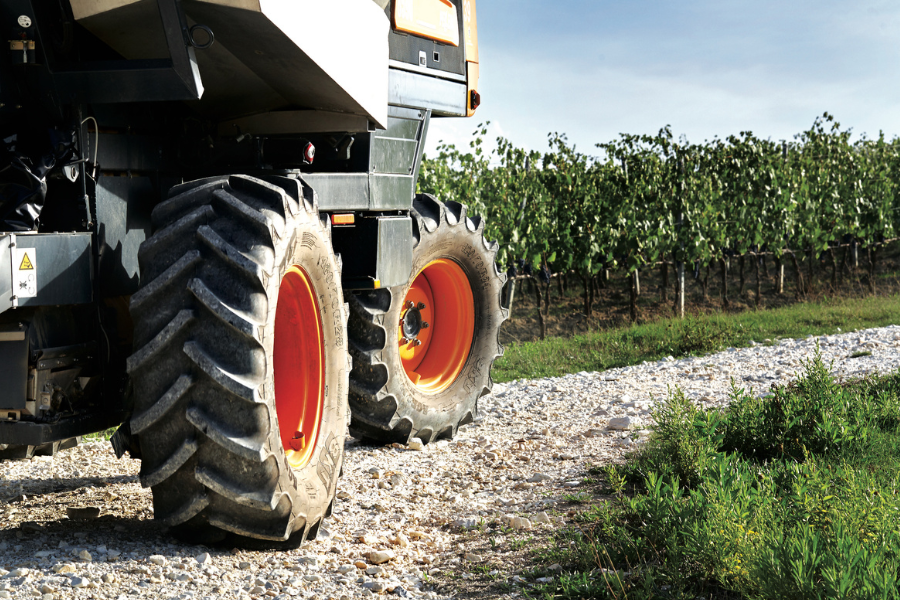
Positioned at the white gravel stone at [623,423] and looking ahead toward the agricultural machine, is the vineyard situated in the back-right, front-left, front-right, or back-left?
back-right

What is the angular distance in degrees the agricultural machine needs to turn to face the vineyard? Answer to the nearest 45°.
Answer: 0° — it already faces it

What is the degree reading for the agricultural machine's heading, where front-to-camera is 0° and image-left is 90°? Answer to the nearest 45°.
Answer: approximately 225°

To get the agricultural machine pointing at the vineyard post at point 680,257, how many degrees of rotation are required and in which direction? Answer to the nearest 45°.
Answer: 0° — it already faces it
